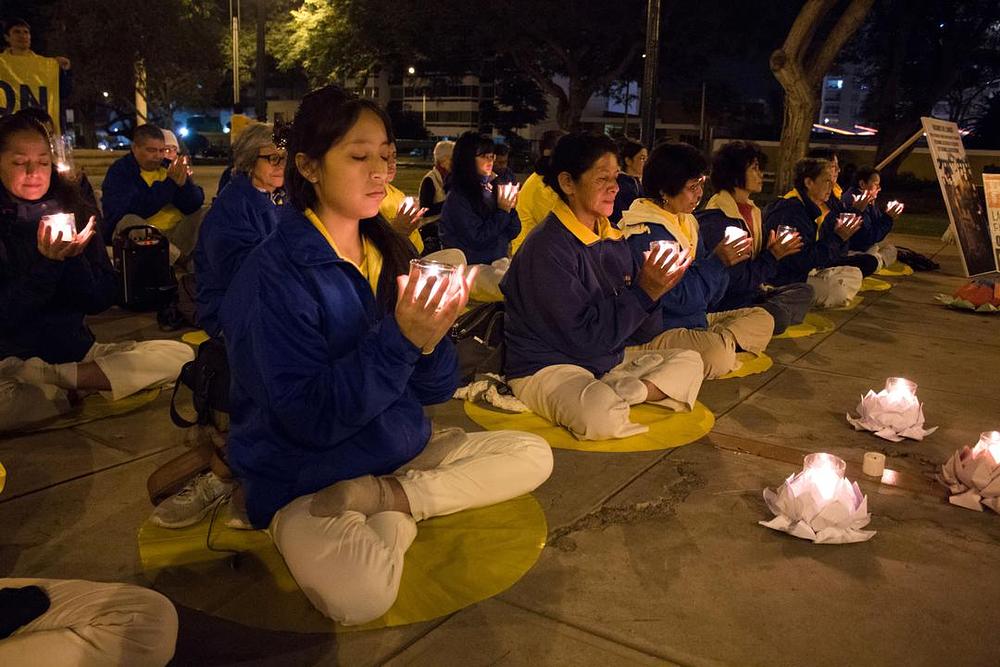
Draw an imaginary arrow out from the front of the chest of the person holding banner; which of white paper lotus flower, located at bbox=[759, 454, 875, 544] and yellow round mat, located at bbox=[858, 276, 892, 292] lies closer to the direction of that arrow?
the white paper lotus flower

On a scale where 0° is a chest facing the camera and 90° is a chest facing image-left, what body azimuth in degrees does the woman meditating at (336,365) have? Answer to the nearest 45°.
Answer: approximately 315°

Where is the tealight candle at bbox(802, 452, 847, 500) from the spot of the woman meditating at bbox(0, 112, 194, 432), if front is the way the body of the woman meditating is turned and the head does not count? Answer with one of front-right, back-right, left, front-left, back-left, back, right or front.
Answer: front

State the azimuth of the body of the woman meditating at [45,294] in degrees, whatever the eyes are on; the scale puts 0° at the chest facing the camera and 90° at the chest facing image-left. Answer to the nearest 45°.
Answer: approximately 315°

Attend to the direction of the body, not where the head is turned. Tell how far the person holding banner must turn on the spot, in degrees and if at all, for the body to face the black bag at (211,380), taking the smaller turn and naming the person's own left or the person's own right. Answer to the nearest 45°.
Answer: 0° — they already face it

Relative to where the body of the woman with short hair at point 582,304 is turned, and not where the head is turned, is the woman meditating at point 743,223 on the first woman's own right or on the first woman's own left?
on the first woman's own left

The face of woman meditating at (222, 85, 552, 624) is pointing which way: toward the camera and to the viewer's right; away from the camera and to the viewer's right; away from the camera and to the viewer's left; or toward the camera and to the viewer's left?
toward the camera and to the viewer's right

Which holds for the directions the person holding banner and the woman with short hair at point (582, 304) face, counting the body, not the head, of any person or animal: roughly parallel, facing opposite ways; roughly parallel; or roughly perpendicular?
roughly parallel

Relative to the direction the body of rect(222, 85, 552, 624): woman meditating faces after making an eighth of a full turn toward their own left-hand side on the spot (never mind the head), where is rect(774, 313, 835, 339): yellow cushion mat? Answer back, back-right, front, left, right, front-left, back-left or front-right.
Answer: front-left
